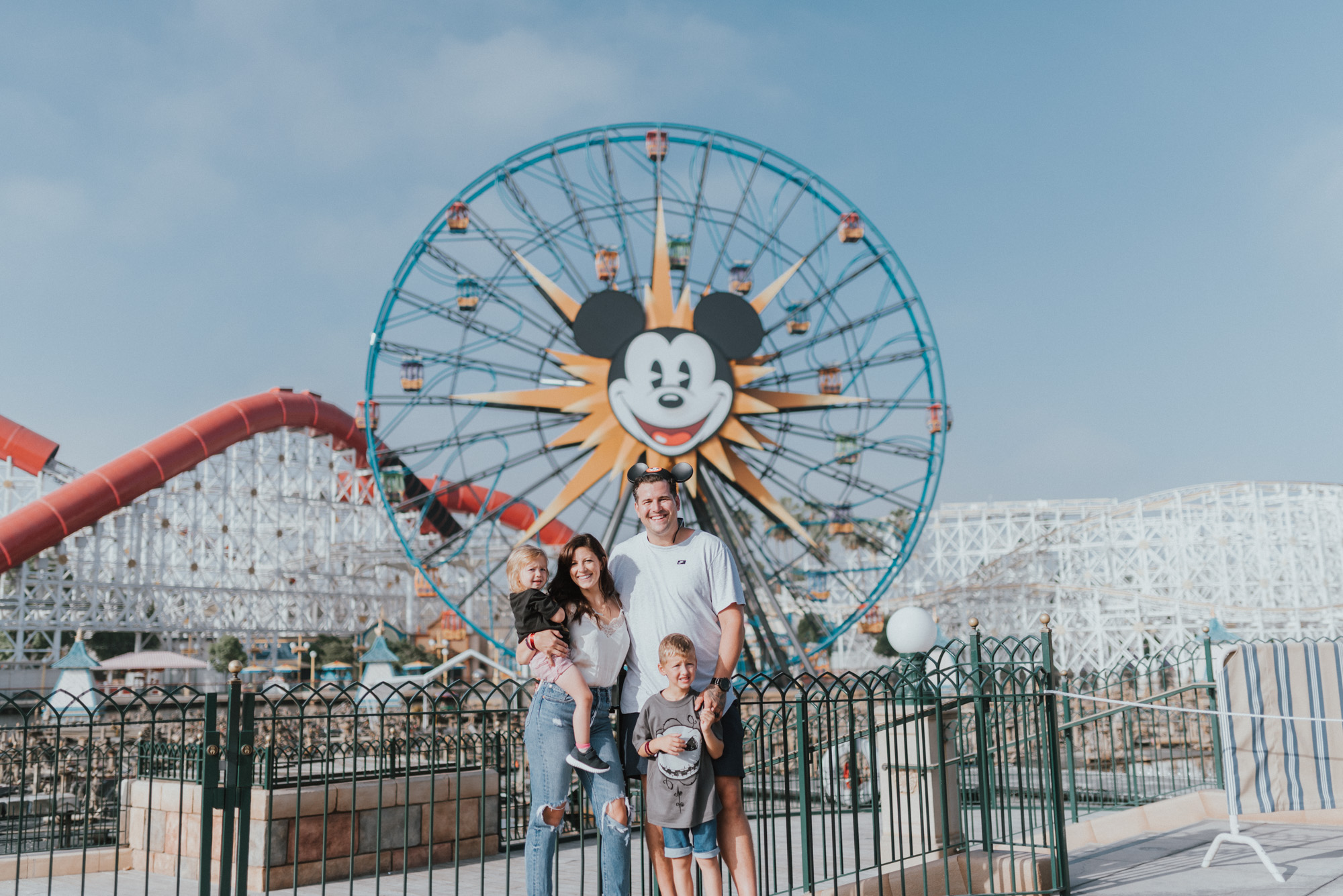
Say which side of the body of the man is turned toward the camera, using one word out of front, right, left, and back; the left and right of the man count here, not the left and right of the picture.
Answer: front

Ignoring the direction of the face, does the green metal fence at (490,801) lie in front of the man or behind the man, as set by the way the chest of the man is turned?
behind

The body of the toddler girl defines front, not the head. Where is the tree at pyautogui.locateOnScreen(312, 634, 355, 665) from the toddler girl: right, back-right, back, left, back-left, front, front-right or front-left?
back-left

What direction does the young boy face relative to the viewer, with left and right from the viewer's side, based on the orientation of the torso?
facing the viewer

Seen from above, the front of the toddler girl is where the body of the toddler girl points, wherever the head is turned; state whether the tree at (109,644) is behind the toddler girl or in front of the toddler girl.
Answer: behind

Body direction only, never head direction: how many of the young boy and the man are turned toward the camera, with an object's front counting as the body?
2
